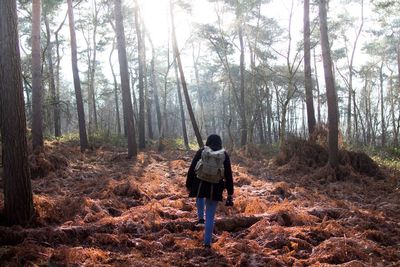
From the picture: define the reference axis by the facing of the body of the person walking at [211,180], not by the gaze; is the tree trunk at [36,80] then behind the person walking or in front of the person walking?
in front

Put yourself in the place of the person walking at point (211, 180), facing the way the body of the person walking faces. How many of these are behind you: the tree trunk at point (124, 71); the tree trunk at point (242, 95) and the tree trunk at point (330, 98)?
0

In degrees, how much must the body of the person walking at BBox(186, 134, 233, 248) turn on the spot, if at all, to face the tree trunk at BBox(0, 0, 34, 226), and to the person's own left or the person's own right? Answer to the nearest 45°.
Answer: approximately 90° to the person's own left

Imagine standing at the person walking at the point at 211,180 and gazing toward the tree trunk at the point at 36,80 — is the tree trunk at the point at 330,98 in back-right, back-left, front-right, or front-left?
front-right

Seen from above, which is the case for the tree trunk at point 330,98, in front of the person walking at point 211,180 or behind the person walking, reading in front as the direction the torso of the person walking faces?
in front

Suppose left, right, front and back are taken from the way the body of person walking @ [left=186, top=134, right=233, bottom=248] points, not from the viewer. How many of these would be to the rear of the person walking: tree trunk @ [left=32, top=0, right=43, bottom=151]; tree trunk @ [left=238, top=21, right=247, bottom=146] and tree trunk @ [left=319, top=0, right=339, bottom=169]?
0

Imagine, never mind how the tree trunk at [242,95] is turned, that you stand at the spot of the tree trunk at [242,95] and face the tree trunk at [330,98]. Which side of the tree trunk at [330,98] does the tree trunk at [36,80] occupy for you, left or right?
right

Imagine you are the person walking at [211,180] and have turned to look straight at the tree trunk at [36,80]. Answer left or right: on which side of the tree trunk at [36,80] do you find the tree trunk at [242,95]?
right

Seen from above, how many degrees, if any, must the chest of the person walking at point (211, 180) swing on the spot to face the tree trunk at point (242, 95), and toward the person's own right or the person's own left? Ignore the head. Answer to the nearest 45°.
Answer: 0° — they already face it

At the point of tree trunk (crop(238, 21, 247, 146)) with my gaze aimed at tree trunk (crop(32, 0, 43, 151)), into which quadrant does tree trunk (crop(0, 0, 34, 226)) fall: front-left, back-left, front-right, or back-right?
front-left

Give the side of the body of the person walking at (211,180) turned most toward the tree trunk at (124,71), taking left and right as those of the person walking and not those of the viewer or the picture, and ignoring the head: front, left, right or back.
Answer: front

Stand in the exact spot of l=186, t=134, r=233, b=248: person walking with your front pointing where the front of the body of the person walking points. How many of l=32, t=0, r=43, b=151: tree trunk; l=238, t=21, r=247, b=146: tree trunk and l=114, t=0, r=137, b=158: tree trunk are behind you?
0

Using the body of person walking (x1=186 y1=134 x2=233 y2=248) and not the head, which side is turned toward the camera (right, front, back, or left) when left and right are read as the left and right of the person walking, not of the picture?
back

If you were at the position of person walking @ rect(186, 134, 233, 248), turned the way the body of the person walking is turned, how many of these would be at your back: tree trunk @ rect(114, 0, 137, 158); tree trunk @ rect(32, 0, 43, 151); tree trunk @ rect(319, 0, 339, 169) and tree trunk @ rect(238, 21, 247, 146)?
0
